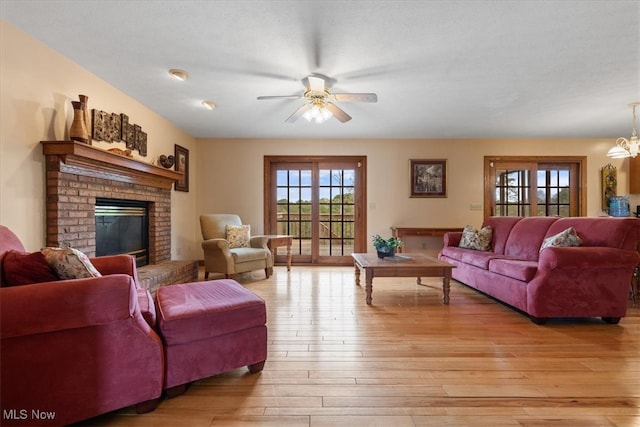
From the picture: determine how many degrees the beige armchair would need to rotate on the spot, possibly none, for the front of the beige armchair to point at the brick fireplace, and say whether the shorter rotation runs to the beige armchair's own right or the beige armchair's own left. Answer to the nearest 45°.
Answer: approximately 90° to the beige armchair's own right

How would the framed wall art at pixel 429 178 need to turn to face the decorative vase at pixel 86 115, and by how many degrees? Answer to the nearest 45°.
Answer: approximately 45° to its right

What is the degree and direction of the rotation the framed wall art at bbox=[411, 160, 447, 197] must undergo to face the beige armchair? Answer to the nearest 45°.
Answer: approximately 45° to its right

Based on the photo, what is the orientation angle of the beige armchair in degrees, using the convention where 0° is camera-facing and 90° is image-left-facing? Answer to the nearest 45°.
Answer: approximately 315°

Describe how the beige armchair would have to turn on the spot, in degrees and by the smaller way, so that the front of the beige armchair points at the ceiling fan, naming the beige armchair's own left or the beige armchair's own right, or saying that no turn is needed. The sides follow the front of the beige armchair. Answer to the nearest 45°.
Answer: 0° — it already faces it

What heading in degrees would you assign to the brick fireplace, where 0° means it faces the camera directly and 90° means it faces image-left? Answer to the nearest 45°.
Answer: approximately 315°

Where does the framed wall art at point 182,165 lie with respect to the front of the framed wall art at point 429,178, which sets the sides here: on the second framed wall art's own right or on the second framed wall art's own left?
on the second framed wall art's own right

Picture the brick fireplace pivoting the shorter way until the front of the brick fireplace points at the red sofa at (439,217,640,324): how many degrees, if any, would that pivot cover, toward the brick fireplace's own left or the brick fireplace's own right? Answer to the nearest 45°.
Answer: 0° — it already faces it
